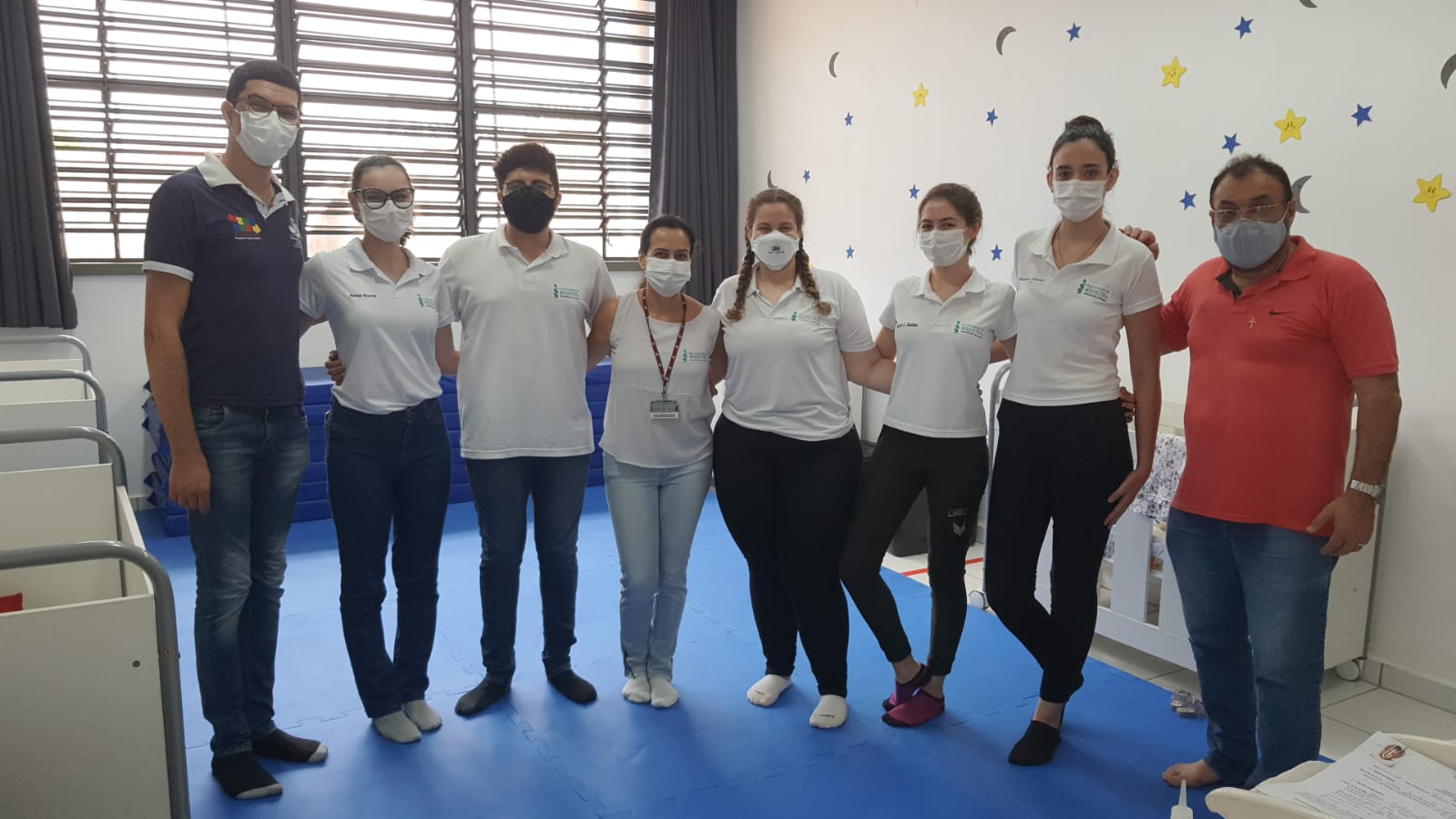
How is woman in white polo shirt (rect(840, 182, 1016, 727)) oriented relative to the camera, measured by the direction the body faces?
toward the camera

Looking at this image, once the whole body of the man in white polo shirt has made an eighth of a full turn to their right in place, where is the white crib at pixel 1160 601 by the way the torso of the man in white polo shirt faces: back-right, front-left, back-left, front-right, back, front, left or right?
back-left

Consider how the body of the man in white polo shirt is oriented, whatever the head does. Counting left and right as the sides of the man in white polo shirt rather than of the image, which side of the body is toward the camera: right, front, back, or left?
front

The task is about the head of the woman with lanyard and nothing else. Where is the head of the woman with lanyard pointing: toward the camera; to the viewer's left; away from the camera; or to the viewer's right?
toward the camera

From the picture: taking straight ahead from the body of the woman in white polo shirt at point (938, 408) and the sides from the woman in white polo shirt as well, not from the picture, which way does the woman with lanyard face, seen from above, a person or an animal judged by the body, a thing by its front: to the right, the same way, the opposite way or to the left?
the same way

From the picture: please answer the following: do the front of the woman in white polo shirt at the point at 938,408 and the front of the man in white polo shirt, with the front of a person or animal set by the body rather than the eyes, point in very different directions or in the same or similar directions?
same or similar directions

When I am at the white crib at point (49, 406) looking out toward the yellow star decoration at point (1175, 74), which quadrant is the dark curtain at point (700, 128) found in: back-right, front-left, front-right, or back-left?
front-left

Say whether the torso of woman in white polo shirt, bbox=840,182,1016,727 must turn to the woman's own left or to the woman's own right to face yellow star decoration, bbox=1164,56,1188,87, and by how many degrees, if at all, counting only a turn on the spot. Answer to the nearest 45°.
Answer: approximately 135° to the woman's own left

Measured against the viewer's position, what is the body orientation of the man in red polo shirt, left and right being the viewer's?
facing the viewer and to the left of the viewer

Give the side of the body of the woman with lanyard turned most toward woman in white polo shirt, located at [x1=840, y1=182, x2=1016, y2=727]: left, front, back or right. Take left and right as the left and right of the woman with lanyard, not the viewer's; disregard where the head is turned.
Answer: left

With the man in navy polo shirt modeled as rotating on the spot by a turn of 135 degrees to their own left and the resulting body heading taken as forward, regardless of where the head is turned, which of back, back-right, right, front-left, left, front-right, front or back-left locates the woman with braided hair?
right

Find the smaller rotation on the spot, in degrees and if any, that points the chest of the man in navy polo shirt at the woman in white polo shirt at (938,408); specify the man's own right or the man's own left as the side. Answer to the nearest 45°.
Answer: approximately 45° to the man's own left

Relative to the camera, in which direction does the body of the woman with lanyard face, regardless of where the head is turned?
toward the camera

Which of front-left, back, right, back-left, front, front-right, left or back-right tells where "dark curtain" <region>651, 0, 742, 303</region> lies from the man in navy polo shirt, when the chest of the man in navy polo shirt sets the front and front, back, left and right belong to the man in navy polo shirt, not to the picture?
left

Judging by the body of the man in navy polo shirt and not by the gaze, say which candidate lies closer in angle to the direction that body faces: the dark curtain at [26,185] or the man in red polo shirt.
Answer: the man in red polo shirt

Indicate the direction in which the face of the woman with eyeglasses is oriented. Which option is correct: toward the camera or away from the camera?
toward the camera

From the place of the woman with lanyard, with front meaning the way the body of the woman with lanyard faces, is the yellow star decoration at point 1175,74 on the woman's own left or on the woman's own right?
on the woman's own left

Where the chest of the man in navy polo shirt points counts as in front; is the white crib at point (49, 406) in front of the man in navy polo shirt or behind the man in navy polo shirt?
behind
